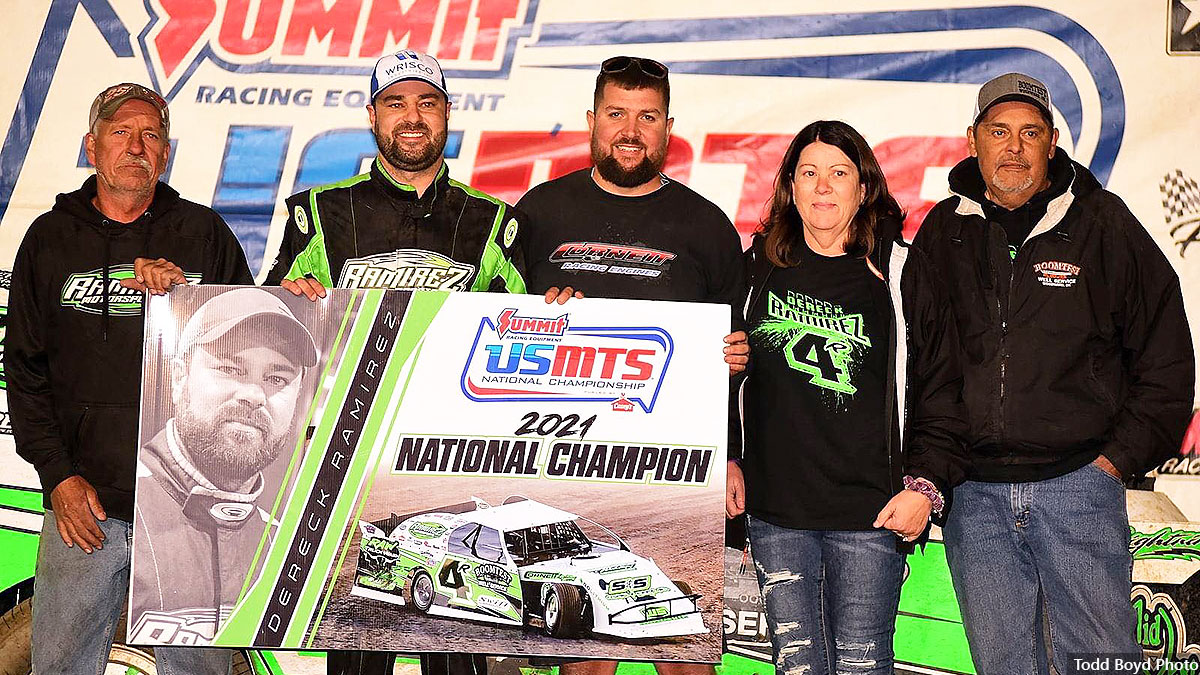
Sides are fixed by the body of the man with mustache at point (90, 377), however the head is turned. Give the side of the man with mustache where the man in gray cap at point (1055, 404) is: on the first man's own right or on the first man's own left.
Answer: on the first man's own left

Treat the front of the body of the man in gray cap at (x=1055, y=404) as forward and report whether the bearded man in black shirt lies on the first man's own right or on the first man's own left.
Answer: on the first man's own right

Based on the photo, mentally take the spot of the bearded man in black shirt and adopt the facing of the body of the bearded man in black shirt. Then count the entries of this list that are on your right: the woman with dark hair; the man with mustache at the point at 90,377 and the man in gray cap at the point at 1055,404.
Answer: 1

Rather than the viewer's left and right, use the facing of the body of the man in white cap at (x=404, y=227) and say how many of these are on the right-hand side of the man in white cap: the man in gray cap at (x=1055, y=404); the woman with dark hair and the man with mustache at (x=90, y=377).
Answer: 1

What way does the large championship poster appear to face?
toward the camera

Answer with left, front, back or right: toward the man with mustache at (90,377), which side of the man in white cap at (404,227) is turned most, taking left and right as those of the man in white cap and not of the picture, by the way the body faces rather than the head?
right

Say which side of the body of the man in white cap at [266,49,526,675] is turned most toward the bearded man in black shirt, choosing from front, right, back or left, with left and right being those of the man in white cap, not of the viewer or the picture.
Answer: left

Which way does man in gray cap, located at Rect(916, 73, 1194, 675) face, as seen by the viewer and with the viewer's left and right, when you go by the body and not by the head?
facing the viewer

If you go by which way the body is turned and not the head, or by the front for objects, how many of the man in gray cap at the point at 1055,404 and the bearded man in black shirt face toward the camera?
2
